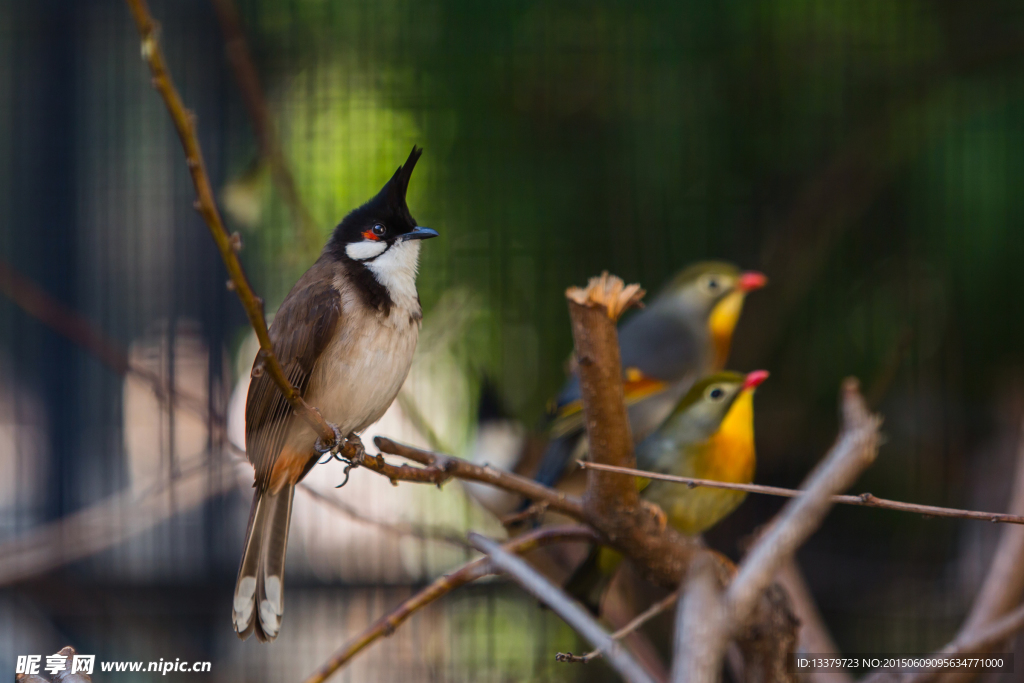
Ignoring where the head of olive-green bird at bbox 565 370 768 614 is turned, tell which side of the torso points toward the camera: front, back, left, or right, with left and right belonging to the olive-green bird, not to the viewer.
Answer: right

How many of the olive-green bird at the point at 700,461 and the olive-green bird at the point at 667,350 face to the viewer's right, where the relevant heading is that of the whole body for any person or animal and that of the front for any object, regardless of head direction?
2

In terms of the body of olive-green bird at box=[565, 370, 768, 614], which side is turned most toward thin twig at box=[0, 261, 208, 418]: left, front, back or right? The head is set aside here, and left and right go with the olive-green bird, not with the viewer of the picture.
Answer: back

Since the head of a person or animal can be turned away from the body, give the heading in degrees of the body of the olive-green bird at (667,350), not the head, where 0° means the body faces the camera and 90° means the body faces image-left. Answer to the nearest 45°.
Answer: approximately 270°

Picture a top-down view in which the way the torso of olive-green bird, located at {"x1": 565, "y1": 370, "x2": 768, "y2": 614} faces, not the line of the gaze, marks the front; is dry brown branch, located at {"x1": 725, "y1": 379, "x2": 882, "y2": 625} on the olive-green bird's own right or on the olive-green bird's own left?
on the olive-green bird's own right
